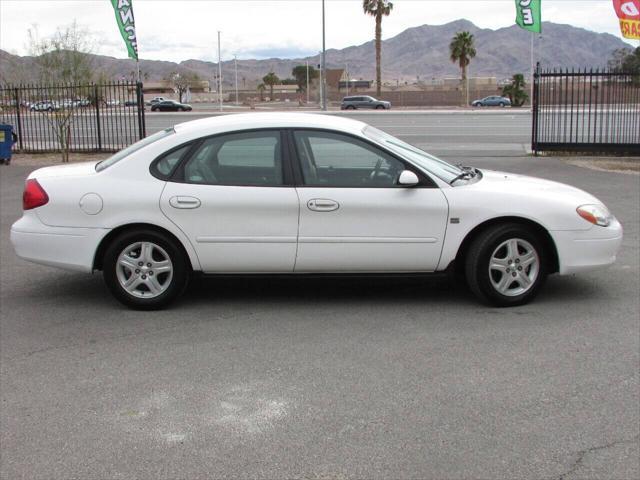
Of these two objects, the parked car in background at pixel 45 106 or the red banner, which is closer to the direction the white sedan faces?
the red banner

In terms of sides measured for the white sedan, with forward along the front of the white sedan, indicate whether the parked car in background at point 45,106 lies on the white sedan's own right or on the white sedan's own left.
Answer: on the white sedan's own left

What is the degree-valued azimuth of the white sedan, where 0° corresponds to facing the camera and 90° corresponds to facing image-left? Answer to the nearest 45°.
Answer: approximately 270°

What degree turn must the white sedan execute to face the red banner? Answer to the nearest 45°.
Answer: approximately 45° to its left

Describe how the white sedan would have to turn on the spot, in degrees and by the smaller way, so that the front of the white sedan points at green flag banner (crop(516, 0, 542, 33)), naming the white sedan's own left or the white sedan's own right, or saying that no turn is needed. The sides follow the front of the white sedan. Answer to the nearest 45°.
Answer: approximately 90° to the white sedan's own left

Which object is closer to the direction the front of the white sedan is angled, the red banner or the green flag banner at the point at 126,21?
the red banner

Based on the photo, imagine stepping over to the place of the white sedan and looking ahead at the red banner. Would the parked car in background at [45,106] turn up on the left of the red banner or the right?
left

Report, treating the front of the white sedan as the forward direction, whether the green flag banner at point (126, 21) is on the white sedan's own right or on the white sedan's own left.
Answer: on the white sedan's own left
